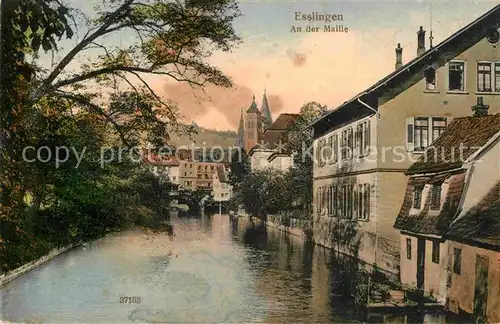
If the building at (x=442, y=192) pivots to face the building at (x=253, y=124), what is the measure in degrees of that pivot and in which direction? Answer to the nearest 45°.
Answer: approximately 45° to its right

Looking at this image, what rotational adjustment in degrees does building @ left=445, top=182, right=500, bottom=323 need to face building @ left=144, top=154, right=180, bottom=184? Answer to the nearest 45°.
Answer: approximately 45° to its right

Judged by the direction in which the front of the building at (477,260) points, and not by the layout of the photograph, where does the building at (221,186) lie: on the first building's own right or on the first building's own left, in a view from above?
on the first building's own right

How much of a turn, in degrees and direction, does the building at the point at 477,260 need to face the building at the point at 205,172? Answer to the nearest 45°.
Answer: approximately 45° to its right

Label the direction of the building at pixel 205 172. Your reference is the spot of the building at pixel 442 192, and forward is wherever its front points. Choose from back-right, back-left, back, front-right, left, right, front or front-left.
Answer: front-right

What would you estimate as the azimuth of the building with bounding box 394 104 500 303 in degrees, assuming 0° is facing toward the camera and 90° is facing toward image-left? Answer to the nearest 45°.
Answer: approximately 45°
